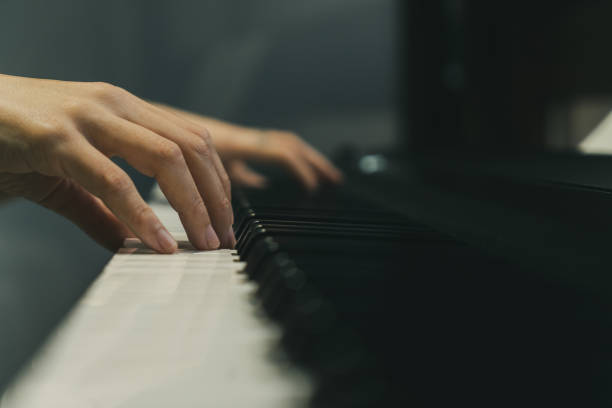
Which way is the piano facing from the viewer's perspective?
to the viewer's left
